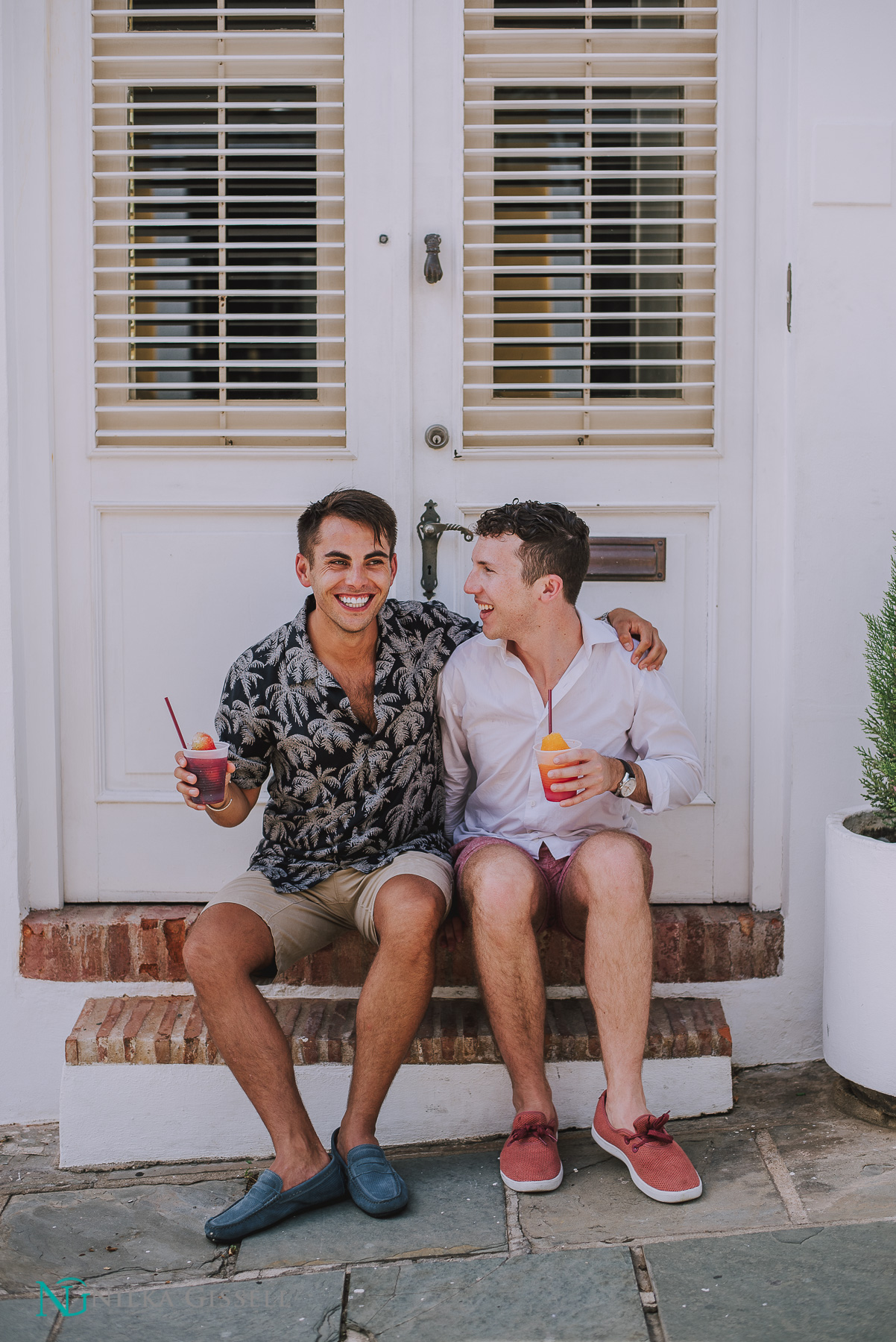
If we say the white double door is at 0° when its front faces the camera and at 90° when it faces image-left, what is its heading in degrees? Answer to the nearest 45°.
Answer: approximately 0°

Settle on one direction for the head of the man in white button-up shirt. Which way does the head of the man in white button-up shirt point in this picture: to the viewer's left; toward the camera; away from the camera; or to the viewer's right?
to the viewer's left

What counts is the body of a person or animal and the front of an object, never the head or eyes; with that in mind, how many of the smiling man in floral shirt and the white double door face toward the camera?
2

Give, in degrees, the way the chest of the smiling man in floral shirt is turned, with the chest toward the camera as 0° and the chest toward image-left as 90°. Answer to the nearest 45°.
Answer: approximately 0°

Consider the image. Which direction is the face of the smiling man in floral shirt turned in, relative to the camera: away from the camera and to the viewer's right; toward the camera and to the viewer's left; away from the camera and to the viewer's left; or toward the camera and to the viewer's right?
toward the camera and to the viewer's right
